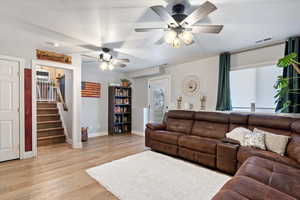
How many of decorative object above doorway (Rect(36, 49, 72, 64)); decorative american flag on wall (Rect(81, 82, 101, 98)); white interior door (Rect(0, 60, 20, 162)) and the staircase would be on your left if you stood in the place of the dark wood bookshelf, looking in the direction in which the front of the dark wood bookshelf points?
0

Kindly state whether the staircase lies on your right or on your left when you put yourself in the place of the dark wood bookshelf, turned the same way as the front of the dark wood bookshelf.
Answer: on your right

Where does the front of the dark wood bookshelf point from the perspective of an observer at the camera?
facing the viewer and to the right of the viewer

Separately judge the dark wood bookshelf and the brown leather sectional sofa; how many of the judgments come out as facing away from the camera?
0

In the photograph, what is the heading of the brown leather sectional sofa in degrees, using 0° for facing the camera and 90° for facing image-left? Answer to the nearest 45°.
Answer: approximately 45°

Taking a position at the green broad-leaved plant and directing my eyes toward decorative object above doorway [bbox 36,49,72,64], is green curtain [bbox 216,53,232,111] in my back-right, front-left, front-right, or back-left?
front-right

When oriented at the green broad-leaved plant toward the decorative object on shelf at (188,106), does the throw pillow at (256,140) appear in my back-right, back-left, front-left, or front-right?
front-left

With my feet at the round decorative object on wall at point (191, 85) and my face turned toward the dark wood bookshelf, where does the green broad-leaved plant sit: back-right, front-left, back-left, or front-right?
back-left

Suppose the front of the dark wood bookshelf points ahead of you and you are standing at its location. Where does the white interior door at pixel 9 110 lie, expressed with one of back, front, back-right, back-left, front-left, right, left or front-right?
right

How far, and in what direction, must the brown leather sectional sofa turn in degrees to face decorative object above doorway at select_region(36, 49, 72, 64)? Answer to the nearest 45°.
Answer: approximately 45° to its right

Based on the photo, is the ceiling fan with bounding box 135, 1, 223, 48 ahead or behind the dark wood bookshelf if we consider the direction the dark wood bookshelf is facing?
ahead
